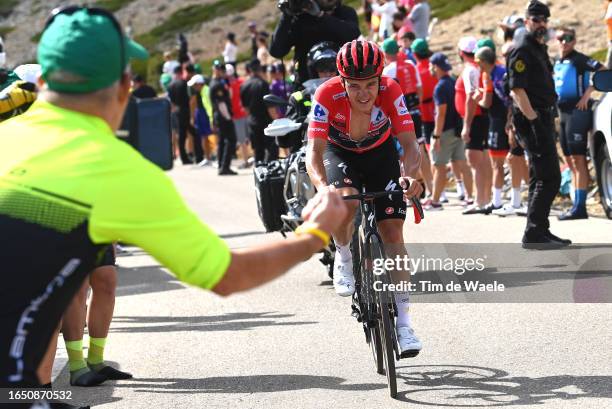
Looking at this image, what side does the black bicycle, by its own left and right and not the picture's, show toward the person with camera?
back

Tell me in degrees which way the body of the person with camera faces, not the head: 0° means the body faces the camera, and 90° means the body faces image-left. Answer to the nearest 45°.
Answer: approximately 0°

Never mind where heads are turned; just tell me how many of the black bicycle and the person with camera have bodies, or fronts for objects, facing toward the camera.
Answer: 2

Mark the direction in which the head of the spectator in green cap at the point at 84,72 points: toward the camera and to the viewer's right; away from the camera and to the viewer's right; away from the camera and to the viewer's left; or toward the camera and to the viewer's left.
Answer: away from the camera and to the viewer's right
